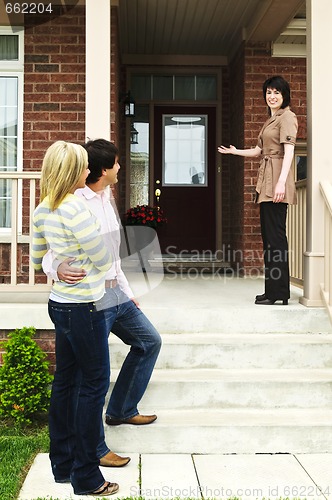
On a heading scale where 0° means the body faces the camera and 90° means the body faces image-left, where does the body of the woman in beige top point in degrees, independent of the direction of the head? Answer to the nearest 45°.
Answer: approximately 45°

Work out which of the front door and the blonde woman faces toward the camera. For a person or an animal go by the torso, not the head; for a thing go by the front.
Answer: the front door

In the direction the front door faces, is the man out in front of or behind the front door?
in front

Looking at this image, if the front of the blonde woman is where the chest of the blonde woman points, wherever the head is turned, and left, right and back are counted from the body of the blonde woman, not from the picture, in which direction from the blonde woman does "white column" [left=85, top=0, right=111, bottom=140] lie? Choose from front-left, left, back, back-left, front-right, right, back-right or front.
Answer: front-left

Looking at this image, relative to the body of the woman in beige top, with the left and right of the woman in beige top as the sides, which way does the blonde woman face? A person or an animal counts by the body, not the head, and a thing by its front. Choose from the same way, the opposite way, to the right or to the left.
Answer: the opposite way

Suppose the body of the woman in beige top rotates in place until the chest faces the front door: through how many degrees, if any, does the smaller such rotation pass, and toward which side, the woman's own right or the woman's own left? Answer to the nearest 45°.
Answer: approximately 135° to the woman's own right

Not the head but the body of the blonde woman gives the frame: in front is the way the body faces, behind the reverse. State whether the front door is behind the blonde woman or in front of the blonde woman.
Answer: in front

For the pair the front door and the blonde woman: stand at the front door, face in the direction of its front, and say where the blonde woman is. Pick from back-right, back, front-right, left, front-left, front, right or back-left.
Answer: front

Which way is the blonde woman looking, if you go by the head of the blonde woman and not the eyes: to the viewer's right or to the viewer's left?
to the viewer's right

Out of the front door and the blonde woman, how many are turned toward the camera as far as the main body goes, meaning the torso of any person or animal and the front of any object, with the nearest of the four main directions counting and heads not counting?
1

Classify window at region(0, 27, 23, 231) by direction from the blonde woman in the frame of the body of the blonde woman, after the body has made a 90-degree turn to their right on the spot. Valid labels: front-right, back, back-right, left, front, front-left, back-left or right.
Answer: back-left

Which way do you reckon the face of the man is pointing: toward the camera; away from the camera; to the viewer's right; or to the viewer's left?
to the viewer's right

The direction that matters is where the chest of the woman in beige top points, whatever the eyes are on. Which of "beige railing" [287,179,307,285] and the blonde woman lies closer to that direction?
the blonde woman

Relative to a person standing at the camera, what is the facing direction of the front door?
facing the viewer
